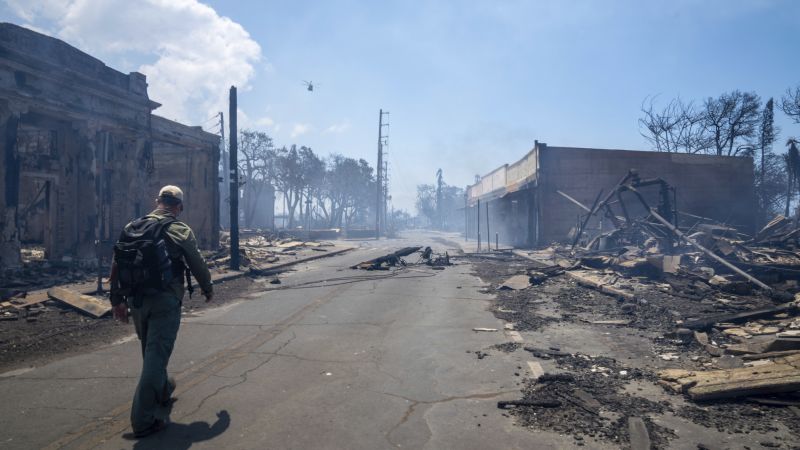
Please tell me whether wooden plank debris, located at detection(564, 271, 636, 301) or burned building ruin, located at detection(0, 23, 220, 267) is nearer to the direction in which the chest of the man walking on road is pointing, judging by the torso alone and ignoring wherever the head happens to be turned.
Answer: the wooden plank debris

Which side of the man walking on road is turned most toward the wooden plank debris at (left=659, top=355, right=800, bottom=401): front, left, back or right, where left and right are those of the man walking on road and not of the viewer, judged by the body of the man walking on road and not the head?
right

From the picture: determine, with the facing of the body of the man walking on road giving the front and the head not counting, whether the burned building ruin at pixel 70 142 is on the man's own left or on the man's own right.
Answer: on the man's own left

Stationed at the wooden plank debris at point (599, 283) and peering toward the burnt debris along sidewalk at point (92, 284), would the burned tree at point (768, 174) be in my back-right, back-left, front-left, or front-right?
back-right

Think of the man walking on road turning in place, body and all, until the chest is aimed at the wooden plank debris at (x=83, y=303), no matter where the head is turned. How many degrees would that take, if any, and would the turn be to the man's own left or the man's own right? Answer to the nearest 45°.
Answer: approximately 45° to the man's own left

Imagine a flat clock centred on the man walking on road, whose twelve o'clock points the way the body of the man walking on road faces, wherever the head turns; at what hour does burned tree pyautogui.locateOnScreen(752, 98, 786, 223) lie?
The burned tree is roughly at 1 o'clock from the man walking on road.

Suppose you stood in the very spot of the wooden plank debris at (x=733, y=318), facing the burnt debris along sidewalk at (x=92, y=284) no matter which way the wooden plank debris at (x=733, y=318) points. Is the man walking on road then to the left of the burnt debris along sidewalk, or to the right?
left

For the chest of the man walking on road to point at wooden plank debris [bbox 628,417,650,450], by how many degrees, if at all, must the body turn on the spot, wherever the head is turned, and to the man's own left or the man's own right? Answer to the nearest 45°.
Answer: approximately 90° to the man's own right

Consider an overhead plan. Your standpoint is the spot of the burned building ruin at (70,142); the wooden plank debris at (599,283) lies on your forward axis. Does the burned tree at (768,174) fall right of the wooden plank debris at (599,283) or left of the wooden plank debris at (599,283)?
left

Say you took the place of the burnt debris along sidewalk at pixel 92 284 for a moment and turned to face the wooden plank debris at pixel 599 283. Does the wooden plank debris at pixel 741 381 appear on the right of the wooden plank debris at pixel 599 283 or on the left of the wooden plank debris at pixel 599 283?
right

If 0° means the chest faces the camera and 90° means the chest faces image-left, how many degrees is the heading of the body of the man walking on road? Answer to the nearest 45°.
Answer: approximately 225°

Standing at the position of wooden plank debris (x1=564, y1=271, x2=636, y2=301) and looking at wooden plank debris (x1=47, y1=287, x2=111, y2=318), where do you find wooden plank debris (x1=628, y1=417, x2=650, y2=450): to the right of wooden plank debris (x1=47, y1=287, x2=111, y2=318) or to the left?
left
